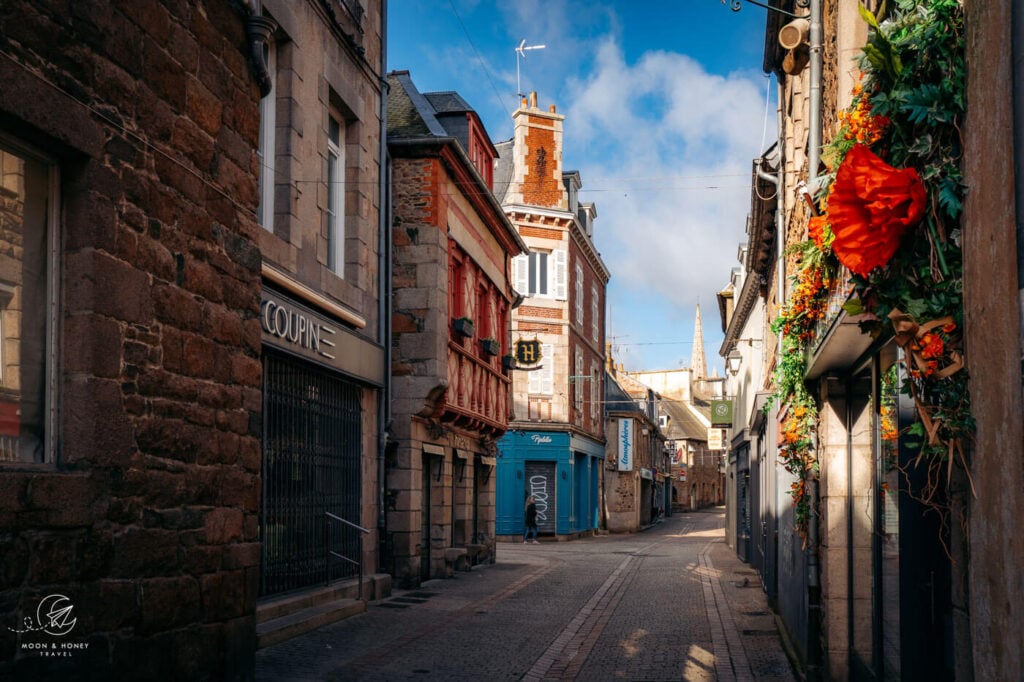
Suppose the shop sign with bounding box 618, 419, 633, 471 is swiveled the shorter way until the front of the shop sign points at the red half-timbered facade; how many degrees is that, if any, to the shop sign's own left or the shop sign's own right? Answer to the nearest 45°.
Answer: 0° — it already faces it

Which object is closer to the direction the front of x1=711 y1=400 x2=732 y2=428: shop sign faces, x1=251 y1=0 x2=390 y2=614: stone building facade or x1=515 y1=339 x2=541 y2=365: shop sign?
the stone building facade

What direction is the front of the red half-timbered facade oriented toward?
to the viewer's right

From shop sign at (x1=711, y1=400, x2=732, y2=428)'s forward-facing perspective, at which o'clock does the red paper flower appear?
The red paper flower is roughly at 12 o'clock from the shop sign.

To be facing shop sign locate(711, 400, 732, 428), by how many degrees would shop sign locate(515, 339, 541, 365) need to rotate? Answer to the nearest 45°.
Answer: approximately 90° to its left

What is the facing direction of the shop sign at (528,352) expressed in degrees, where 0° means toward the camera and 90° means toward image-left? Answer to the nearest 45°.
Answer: approximately 0°

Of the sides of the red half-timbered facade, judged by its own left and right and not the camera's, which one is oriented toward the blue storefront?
left

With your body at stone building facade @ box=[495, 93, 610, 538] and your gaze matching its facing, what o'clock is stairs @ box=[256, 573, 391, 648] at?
The stairs is roughly at 12 o'clock from the stone building facade.
